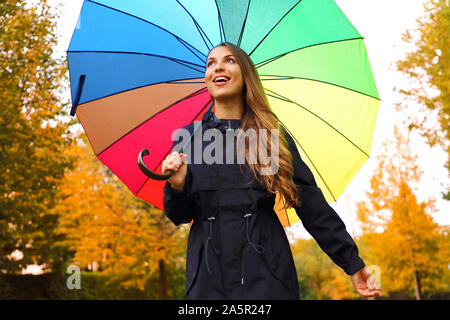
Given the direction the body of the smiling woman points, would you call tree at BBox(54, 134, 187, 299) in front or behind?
behind

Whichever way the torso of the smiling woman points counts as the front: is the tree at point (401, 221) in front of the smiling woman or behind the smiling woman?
behind

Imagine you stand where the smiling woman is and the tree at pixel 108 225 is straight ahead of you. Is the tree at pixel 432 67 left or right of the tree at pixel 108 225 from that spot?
right

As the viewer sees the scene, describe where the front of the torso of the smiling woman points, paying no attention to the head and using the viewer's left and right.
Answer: facing the viewer

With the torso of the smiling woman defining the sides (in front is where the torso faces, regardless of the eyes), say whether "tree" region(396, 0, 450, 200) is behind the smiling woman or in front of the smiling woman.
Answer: behind

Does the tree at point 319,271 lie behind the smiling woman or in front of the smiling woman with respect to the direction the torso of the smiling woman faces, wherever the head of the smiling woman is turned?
behind

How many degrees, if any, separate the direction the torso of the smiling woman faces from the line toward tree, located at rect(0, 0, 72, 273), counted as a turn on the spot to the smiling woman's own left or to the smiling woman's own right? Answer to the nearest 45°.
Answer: approximately 135° to the smiling woman's own right

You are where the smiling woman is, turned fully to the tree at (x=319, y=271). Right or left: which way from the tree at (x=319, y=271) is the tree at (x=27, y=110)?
left
